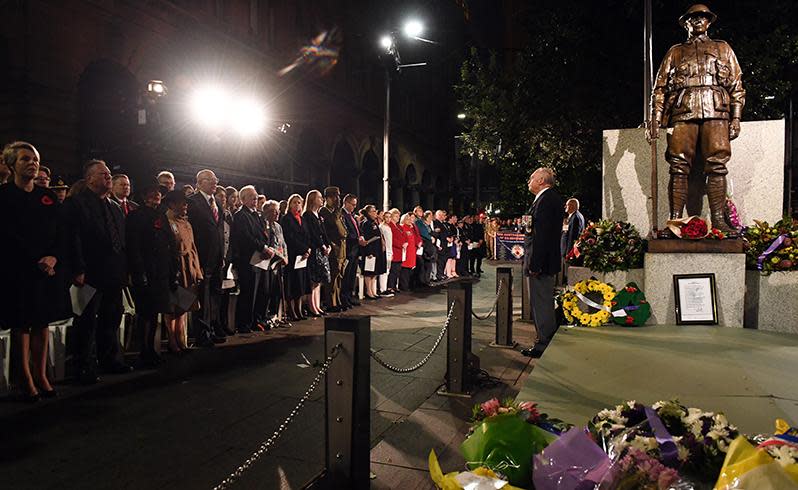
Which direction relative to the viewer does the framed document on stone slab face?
toward the camera

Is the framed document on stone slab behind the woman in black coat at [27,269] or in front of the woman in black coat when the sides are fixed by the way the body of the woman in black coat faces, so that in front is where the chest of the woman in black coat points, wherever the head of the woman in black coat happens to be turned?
in front

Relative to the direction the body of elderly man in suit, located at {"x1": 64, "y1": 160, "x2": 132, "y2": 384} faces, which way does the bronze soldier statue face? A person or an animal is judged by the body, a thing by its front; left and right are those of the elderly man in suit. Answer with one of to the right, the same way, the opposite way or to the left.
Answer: to the right

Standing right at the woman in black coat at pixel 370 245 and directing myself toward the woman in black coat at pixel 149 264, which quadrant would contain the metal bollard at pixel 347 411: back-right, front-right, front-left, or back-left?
front-left

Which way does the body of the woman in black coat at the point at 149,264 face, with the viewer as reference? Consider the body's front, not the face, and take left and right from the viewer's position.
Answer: facing the viewer and to the right of the viewer

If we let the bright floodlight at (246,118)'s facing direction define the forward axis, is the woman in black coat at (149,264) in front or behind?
in front

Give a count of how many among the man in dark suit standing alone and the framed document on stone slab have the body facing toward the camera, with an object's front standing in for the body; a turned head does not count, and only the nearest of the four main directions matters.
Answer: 1

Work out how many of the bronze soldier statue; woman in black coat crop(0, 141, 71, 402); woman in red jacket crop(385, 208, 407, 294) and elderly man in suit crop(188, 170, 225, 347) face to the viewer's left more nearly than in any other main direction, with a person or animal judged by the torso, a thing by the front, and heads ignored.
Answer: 0

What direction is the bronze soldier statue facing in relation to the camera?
toward the camera

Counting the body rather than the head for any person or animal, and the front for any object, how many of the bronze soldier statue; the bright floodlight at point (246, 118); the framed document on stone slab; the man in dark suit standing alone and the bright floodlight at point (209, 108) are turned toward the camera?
4

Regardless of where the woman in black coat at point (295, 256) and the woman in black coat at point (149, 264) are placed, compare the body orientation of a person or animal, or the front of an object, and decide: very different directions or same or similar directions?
same or similar directions

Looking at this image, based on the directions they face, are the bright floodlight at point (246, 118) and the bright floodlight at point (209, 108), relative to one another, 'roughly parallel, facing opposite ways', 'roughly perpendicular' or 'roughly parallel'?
roughly parallel

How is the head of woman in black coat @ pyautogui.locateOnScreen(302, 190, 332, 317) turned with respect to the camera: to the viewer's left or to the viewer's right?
to the viewer's right

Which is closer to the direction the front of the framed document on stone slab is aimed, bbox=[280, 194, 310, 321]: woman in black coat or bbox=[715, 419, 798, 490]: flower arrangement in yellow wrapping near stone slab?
the flower arrangement in yellow wrapping near stone slab

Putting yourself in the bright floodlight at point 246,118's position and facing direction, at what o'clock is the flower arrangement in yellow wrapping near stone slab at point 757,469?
The flower arrangement in yellow wrapping near stone slab is roughly at 12 o'clock from the bright floodlight.
